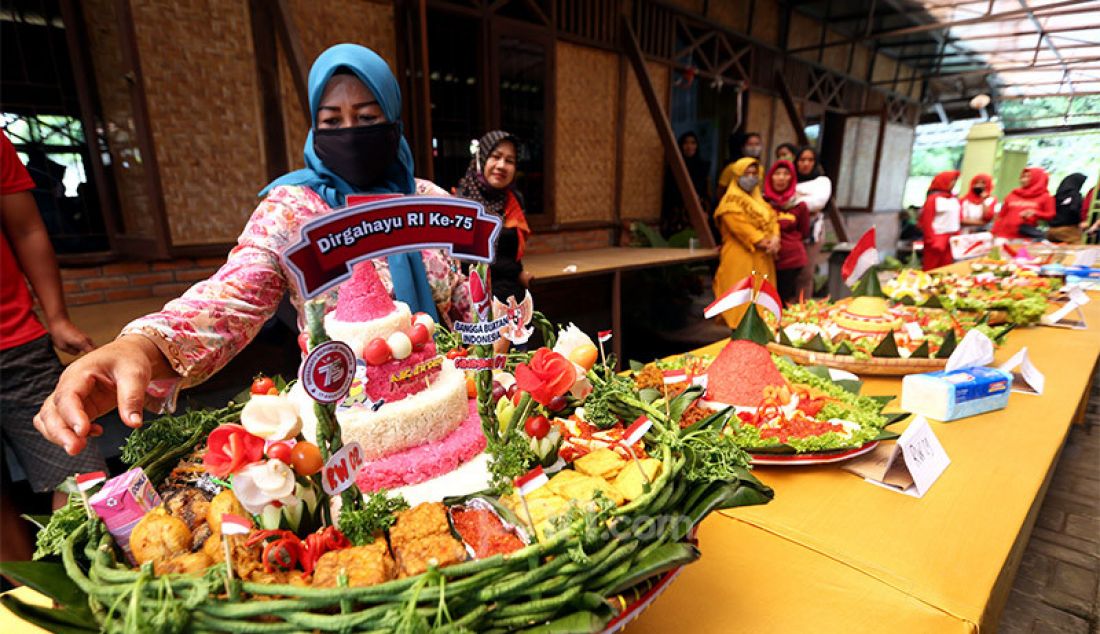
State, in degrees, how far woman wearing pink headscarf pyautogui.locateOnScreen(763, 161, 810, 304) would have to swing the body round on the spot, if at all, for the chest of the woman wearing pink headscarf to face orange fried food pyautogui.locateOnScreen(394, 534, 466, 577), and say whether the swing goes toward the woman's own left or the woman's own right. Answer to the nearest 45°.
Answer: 0° — they already face it

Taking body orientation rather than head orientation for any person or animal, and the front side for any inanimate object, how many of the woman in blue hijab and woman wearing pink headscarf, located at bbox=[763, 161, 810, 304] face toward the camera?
2

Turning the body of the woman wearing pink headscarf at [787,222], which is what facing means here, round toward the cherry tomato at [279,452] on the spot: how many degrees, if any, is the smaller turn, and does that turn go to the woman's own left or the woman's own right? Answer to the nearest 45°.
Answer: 0° — they already face it

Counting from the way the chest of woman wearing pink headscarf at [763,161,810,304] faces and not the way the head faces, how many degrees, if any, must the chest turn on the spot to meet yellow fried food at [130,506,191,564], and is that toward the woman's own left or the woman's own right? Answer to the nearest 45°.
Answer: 0° — they already face it

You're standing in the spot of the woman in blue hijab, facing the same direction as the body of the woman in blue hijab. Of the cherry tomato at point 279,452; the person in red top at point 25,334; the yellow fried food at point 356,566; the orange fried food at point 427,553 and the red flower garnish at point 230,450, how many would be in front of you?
4

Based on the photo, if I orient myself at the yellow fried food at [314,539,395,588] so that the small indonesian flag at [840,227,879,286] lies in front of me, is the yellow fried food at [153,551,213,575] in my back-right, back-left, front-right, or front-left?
back-left

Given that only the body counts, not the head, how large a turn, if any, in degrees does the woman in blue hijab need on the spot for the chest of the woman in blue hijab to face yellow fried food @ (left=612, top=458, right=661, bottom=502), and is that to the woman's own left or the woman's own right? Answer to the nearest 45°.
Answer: approximately 45° to the woman's own left

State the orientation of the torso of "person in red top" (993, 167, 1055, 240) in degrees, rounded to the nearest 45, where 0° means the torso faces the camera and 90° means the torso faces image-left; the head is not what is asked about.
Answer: approximately 45°

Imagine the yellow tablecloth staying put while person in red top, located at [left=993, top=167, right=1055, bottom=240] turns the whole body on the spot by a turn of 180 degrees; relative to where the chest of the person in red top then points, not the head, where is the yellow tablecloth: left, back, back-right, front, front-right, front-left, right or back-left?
back-right

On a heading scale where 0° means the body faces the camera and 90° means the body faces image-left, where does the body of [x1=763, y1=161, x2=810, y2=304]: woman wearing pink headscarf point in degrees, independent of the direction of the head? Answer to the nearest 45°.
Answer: approximately 0°

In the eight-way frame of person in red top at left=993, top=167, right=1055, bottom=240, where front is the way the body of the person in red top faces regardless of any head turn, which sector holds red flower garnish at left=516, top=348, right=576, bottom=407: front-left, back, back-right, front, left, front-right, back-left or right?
front-left

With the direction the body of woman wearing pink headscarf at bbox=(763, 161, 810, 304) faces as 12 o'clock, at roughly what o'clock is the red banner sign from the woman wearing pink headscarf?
The red banner sign is roughly at 12 o'clock from the woman wearing pink headscarf.

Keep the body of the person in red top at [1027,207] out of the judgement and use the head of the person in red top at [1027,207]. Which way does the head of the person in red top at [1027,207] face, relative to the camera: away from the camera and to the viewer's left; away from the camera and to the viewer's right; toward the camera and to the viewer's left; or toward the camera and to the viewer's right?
toward the camera and to the viewer's left
